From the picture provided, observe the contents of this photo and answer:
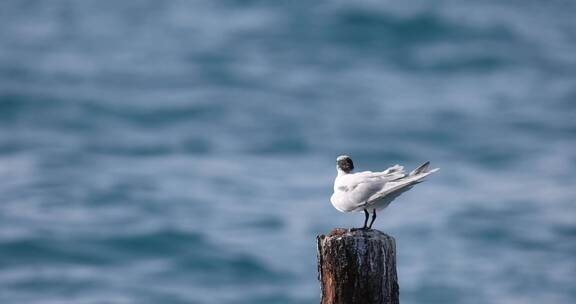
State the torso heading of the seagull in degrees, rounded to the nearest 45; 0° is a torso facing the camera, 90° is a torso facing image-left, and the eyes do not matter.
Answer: approximately 90°
